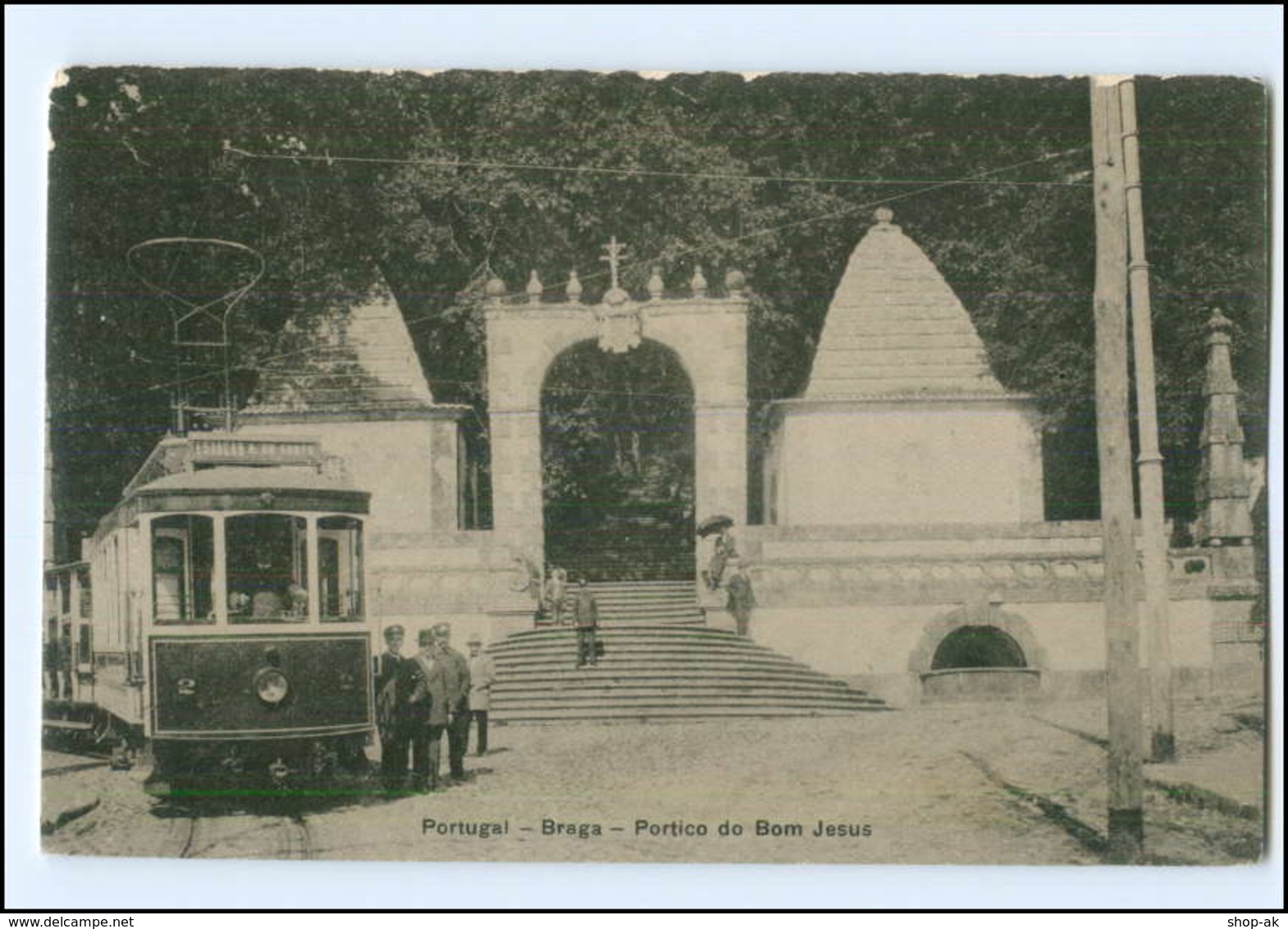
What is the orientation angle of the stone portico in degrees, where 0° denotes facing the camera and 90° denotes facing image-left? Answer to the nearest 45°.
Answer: approximately 0°
